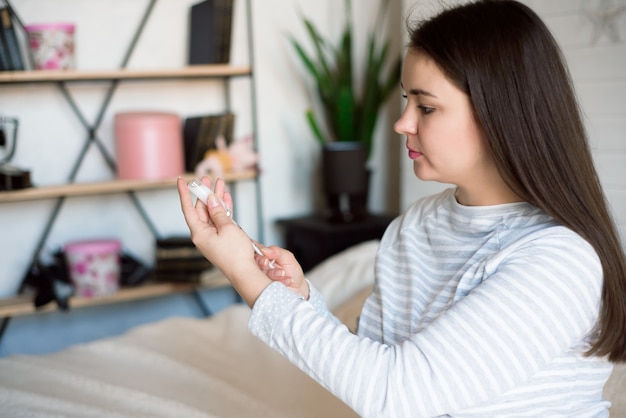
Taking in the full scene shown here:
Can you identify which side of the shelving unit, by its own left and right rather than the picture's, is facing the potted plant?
left

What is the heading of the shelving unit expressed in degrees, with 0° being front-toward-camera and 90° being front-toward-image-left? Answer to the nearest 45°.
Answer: approximately 0°

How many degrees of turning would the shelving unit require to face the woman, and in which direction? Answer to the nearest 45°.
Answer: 0° — it already faces them

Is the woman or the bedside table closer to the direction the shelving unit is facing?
the woman

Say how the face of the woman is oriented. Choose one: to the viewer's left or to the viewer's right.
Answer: to the viewer's left

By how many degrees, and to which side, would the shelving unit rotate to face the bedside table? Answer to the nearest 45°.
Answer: approximately 90° to its left
